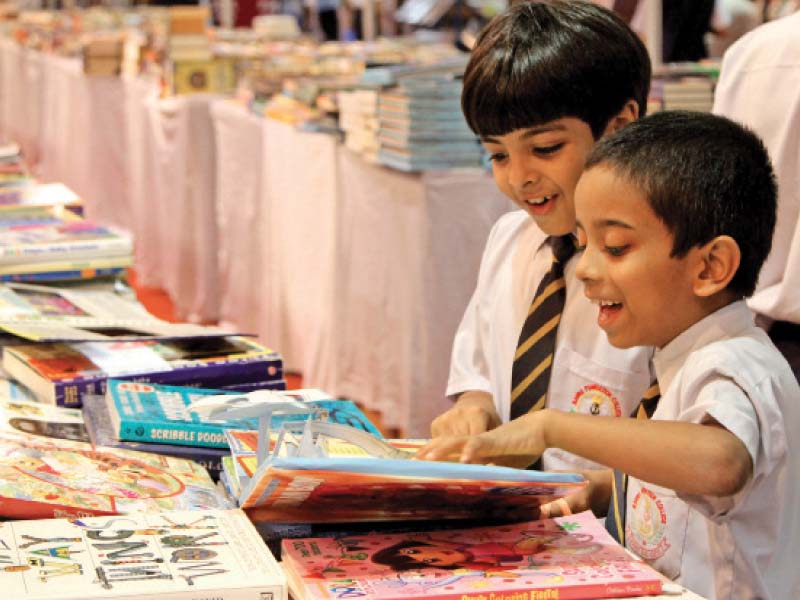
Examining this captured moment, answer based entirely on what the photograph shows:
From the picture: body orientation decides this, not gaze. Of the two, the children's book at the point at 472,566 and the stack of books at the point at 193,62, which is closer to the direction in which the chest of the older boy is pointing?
the children's book

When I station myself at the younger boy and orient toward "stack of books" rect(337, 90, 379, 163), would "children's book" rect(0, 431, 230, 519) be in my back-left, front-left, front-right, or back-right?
front-left

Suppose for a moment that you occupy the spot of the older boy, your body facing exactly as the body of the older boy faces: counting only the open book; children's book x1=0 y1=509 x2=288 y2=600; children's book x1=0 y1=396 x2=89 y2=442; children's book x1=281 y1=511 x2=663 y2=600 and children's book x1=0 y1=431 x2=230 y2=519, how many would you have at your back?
0

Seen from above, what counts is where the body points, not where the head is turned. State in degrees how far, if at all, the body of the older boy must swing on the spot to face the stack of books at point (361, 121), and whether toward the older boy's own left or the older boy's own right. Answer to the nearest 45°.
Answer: approximately 135° to the older boy's own right

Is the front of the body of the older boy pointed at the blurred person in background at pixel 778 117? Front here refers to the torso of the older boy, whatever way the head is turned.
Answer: no

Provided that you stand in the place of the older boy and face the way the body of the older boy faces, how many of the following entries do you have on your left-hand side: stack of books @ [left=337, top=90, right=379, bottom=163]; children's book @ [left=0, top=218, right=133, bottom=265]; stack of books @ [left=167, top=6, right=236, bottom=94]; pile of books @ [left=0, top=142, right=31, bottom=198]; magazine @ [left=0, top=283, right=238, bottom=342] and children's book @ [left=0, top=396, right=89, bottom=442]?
0

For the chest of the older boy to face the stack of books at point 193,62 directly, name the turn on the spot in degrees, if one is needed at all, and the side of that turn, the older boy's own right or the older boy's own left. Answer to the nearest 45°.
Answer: approximately 135° to the older boy's own right

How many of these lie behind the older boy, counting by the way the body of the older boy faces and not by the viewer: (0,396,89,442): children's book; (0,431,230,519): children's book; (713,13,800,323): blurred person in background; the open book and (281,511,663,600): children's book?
1

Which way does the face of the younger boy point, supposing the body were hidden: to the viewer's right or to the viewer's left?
to the viewer's left

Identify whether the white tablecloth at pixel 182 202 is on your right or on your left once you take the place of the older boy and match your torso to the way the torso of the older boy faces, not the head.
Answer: on your right

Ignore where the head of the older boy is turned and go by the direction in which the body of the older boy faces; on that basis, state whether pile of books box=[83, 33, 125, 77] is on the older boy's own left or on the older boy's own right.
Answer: on the older boy's own right

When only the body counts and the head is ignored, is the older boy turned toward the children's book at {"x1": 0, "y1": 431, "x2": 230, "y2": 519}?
yes

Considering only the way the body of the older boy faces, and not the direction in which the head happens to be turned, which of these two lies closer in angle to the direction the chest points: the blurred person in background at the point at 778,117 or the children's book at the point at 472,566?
the children's book

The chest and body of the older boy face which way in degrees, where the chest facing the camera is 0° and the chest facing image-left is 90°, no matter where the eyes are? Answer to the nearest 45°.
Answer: approximately 45°

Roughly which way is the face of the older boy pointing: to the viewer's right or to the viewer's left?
to the viewer's left
